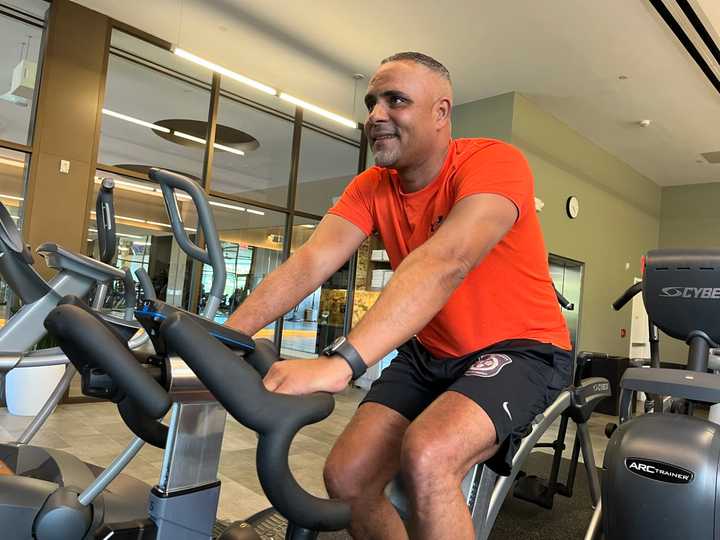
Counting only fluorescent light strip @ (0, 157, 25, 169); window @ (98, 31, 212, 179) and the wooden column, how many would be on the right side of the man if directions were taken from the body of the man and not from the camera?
3

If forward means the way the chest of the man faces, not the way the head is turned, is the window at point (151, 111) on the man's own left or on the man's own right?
on the man's own right

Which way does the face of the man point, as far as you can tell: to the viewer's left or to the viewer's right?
to the viewer's left

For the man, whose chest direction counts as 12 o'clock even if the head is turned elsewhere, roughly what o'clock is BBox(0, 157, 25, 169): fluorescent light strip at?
The fluorescent light strip is roughly at 3 o'clock from the man.

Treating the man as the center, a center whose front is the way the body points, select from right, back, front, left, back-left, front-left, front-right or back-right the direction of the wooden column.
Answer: right

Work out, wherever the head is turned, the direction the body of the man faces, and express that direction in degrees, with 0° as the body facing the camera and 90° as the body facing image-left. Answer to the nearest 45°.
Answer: approximately 45°

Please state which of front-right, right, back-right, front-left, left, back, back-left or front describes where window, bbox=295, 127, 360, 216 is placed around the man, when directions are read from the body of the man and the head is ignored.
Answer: back-right

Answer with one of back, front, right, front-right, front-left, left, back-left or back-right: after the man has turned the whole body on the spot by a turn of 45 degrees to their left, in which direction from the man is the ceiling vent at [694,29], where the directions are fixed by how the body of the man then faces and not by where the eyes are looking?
back-left

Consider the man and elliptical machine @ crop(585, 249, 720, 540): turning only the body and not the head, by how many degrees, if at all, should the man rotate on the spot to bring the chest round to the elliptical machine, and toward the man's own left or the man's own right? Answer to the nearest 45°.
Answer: approximately 135° to the man's own left

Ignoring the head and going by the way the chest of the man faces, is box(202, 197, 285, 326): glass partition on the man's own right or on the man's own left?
on the man's own right

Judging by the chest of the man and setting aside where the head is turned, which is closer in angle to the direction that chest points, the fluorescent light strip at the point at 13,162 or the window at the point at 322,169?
the fluorescent light strip
